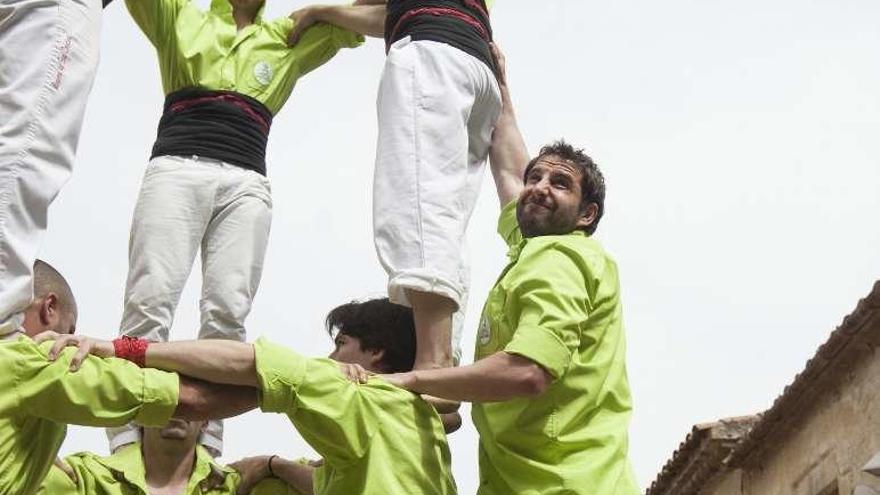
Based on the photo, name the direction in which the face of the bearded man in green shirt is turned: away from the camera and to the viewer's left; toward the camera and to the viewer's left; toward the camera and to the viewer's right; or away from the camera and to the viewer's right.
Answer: toward the camera and to the viewer's left

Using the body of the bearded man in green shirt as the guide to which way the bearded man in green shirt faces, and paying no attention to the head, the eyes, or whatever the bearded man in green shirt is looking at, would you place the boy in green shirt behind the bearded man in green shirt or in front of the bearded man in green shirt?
in front

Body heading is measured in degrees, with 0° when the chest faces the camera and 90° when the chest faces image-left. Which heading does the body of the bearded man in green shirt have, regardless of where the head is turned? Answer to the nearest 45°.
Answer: approximately 90°
